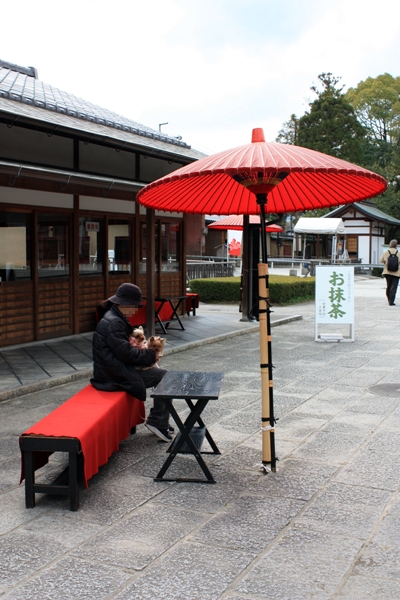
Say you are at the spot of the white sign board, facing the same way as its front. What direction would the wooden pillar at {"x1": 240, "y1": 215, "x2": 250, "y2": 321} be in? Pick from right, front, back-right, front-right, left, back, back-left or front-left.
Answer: back-right

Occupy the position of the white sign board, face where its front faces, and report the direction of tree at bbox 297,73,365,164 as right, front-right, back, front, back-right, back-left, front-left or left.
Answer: back

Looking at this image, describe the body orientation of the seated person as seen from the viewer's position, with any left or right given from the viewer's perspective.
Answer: facing to the right of the viewer

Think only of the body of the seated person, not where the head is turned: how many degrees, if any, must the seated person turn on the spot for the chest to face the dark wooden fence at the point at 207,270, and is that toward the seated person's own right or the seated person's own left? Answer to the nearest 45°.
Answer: approximately 90° to the seated person's own left

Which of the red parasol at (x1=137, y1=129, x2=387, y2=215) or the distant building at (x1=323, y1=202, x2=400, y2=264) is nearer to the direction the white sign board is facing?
the red parasol

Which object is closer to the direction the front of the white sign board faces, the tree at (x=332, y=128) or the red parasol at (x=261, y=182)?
the red parasol

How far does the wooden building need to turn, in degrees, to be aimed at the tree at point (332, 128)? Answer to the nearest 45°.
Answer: approximately 90° to its left

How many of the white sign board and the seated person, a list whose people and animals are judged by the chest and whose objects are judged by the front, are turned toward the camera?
1

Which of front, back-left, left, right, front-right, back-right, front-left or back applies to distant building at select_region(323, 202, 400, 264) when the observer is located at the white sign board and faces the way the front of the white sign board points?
back

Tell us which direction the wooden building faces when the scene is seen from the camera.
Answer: facing the viewer and to the right of the viewer

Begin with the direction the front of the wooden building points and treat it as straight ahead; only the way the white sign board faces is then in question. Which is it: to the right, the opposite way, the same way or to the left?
to the right

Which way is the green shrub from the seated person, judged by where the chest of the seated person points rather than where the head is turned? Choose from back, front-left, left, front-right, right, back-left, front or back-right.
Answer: left

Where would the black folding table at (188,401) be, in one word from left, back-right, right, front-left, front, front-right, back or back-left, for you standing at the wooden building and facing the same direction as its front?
front-right
